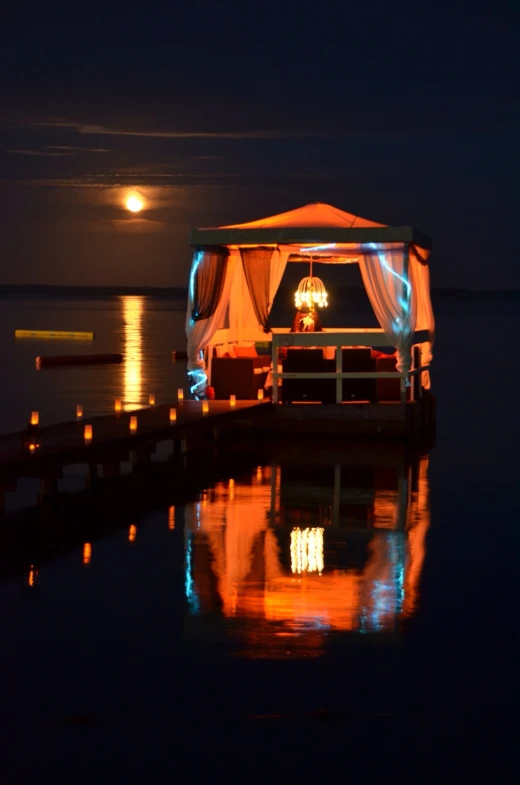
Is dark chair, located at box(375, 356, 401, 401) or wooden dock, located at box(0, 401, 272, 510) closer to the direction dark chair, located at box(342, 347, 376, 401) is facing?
the dark chair

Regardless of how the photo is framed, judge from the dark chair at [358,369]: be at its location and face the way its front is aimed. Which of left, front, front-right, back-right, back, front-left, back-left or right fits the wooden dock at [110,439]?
back-left

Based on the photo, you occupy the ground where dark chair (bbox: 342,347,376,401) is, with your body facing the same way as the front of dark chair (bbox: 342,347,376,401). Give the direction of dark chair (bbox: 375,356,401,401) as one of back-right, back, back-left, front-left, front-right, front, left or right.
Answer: front-right

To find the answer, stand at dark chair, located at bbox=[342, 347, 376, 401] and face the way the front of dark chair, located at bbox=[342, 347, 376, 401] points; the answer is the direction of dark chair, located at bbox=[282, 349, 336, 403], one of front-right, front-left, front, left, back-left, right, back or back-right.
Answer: left

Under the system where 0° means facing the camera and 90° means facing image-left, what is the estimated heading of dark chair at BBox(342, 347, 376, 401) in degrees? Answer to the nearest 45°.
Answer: approximately 180°

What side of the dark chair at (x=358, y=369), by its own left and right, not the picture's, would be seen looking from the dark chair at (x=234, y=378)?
left
